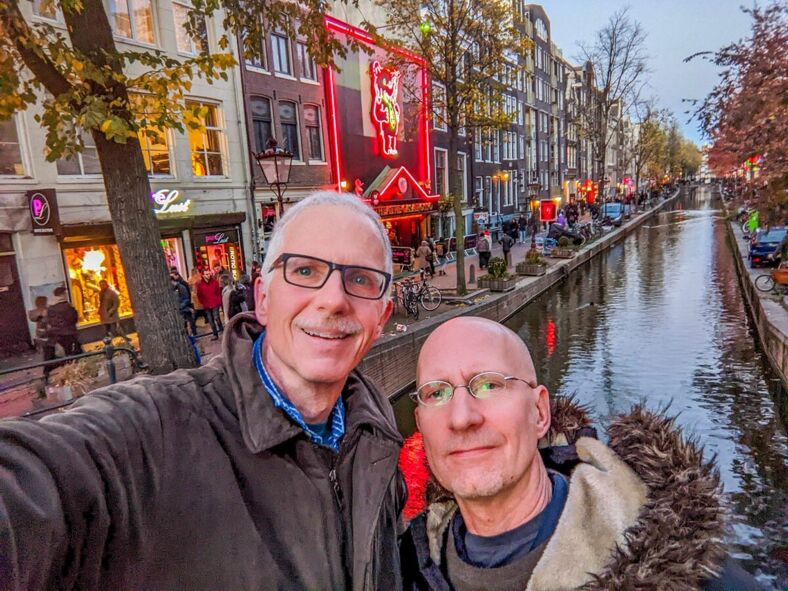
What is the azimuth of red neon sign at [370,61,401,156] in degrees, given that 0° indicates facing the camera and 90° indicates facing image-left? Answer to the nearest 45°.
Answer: approximately 315°

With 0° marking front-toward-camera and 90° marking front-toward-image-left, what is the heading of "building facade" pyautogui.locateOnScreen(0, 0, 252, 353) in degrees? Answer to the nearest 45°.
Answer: approximately 315°

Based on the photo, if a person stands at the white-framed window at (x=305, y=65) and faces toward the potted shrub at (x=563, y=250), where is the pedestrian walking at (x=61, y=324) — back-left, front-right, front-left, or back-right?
back-right

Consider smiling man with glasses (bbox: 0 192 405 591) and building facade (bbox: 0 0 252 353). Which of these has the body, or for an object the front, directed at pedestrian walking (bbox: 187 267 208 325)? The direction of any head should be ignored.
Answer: the building facade

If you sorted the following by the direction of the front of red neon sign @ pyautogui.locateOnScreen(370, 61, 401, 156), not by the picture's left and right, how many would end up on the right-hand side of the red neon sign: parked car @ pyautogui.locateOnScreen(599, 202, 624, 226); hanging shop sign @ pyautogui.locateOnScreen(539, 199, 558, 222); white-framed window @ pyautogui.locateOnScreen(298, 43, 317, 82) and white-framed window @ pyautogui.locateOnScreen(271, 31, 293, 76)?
2

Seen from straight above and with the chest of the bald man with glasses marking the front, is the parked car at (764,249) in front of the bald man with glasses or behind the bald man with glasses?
behind

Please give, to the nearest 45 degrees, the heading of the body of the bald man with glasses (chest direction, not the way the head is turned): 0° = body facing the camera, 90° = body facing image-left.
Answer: approximately 45°

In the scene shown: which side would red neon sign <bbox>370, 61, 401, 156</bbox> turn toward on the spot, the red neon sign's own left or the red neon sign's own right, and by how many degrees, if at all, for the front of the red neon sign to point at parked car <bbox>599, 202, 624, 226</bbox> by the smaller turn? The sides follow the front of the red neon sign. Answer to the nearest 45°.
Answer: approximately 90° to the red neon sign's own left

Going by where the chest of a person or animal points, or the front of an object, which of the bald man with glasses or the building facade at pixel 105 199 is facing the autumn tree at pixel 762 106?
the building facade

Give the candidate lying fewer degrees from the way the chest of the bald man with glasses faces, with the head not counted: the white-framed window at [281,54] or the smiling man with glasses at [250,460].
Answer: the smiling man with glasses

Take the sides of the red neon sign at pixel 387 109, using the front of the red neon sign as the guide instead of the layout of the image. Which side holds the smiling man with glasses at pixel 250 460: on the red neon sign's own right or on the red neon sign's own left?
on the red neon sign's own right
